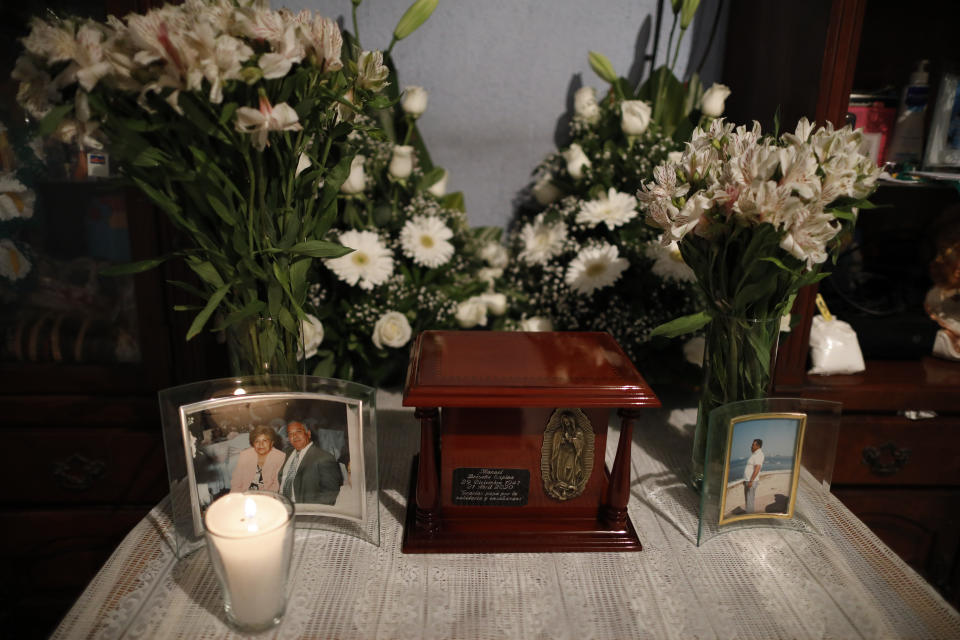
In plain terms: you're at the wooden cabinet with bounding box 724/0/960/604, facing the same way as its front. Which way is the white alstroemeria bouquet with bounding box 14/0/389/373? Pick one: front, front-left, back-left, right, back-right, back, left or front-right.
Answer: front-right

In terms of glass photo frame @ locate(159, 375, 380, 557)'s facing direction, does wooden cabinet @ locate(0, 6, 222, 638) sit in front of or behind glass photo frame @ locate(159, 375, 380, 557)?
behind

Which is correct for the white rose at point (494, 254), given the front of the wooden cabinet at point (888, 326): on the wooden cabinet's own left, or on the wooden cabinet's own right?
on the wooden cabinet's own right

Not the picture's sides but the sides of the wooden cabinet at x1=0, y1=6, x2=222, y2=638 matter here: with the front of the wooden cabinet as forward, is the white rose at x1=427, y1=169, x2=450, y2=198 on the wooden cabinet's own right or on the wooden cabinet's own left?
on the wooden cabinet's own left

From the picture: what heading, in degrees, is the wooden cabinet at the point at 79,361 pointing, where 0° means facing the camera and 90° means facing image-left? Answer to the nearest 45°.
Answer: approximately 0°

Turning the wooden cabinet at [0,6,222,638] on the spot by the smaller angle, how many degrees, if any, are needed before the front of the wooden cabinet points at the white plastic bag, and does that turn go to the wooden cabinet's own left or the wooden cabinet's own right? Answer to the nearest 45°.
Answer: approximately 45° to the wooden cabinet's own left

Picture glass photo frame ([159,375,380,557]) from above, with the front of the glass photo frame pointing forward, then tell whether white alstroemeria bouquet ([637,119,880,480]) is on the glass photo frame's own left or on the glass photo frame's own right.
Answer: on the glass photo frame's own left

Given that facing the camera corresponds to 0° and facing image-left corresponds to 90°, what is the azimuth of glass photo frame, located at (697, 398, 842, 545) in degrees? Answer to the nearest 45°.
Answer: approximately 0°

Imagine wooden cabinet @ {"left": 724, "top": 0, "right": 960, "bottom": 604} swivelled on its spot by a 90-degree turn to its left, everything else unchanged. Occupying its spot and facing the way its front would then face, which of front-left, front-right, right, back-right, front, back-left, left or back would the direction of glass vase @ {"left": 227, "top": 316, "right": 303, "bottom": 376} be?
back-right
